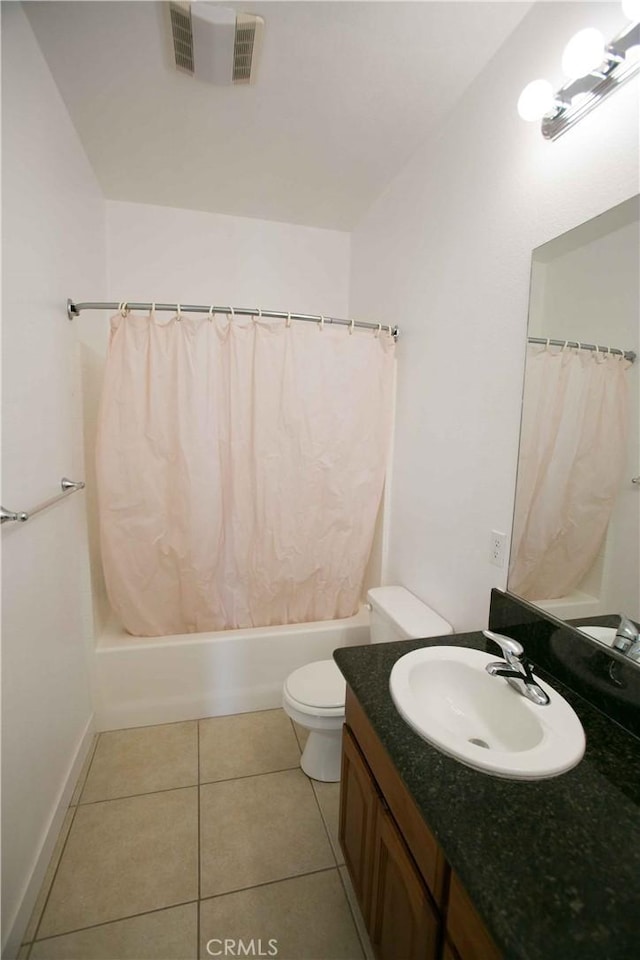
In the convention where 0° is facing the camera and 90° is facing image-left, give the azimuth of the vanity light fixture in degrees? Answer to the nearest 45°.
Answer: approximately 45°

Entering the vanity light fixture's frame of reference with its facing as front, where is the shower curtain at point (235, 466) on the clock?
The shower curtain is roughly at 2 o'clock from the vanity light fixture.

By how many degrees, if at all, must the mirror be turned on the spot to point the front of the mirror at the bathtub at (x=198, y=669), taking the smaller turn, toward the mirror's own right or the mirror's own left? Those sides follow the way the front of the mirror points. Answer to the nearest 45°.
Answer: approximately 45° to the mirror's own right
